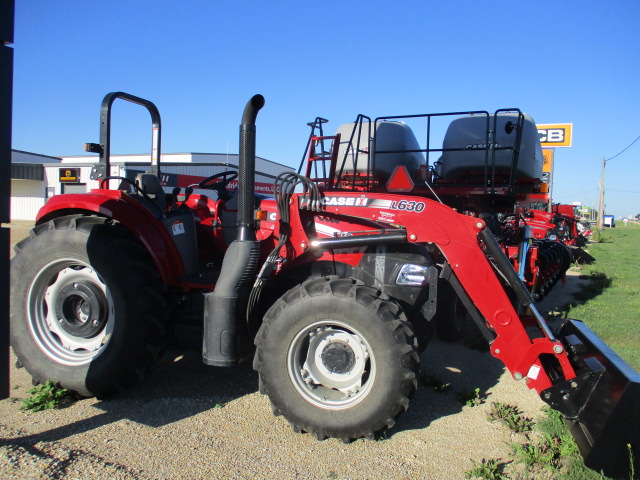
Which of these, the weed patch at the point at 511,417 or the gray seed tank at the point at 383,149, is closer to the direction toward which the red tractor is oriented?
the weed patch

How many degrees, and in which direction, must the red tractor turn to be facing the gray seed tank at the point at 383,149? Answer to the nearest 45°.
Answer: approximately 135° to its left

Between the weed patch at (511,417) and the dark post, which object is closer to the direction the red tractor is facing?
the weed patch

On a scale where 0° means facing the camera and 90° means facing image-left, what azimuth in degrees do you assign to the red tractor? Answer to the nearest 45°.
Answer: approximately 315°

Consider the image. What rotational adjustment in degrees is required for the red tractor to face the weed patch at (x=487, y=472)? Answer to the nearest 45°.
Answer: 0° — it already faces it

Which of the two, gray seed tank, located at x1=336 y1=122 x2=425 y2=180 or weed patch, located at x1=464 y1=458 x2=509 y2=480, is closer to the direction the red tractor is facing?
the weed patch

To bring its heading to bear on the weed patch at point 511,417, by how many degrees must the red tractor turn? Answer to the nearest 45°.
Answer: approximately 45° to its left
